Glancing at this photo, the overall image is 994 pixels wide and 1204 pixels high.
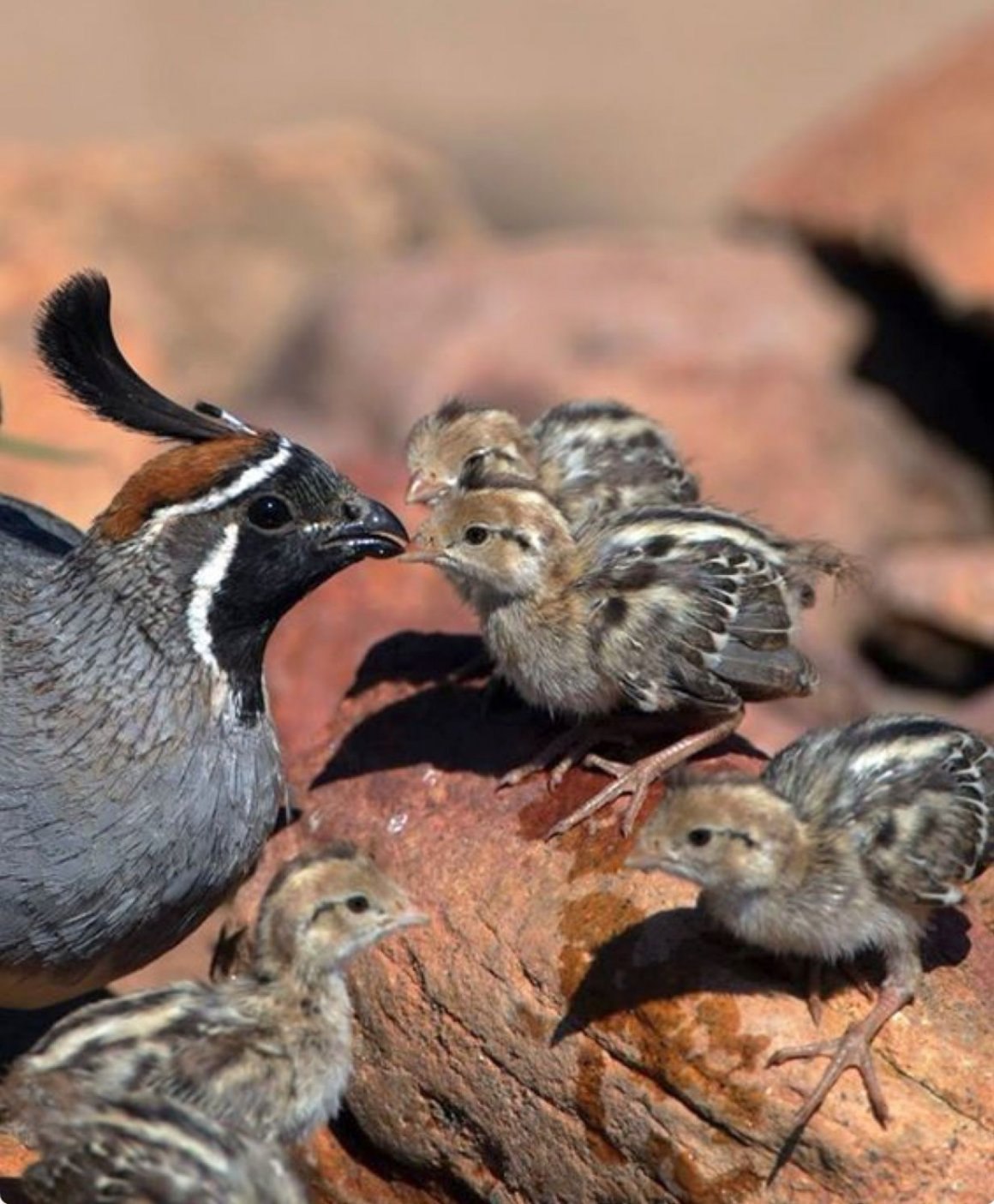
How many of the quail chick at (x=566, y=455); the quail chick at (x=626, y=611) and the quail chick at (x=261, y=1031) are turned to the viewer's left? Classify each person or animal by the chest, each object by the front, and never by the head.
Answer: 2

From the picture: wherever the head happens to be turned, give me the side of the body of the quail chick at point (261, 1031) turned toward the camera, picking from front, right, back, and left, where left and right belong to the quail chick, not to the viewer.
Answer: right

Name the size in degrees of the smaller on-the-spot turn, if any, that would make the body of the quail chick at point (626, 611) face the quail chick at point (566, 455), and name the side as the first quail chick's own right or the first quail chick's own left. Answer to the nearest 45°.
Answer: approximately 45° to the first quail chick's own right

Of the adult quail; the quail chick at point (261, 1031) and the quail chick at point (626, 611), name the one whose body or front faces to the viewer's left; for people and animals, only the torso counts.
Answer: the quail chick at point (626, 611)

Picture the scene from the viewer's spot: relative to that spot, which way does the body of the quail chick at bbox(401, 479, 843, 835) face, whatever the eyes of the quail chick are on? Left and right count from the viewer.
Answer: facing to the left of the viewer

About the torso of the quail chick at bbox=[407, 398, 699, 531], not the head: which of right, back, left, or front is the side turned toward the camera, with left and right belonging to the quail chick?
left

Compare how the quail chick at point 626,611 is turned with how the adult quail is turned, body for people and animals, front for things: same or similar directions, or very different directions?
very different directions

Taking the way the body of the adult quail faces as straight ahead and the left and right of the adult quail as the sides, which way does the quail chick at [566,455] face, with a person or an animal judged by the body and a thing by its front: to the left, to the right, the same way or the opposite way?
the opposite way

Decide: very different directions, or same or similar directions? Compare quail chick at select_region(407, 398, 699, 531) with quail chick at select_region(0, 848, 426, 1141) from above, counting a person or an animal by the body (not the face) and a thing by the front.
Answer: very different directions

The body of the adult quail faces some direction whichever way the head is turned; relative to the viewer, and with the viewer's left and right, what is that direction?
facing to the right of the viewer
